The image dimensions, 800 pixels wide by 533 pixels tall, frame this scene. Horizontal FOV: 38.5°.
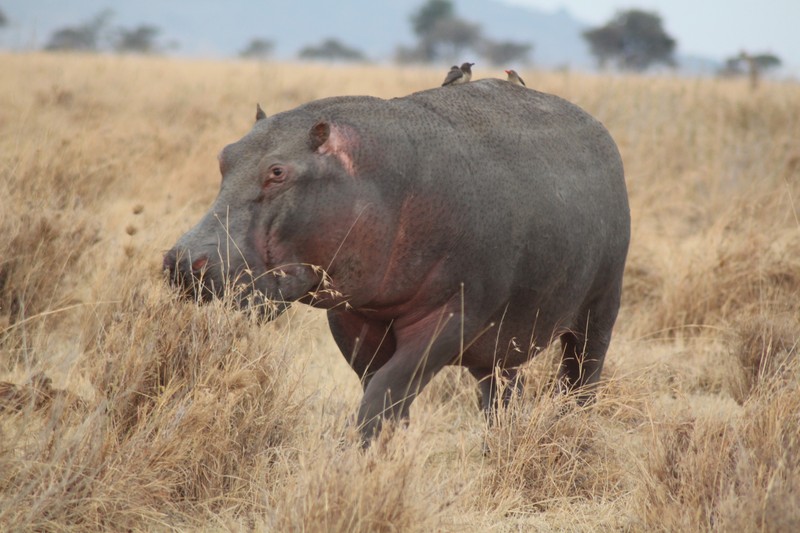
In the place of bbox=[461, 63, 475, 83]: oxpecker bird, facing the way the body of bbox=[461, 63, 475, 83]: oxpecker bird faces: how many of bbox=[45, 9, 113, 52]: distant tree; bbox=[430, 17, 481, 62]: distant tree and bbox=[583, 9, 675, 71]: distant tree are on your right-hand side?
0

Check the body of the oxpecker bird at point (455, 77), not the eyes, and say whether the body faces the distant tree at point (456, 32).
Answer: no

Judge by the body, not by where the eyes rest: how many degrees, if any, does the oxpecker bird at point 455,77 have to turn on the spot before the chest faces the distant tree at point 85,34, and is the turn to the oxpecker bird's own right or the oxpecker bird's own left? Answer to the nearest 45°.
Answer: approximately 90° to the oxpecker bird's own left

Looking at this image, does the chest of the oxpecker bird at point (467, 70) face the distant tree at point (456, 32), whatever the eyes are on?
no

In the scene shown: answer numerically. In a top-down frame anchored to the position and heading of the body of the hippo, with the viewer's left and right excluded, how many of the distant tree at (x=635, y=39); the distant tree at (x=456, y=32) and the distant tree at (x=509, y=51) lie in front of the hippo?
0

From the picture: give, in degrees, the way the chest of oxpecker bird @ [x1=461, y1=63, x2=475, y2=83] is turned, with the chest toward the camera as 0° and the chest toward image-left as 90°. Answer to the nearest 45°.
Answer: approximately 270°

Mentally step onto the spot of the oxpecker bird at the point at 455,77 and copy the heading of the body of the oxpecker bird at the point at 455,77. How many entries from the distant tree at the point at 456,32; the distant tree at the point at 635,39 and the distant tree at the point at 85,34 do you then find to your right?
0

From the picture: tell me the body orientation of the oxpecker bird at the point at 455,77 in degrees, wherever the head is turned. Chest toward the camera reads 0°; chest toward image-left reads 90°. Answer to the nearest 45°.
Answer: approximately 270°

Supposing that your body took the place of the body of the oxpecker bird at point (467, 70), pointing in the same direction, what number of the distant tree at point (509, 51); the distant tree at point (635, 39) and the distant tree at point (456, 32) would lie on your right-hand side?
0

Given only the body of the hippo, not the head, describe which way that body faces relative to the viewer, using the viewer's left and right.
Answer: facing the viewer and to the left of the viewer

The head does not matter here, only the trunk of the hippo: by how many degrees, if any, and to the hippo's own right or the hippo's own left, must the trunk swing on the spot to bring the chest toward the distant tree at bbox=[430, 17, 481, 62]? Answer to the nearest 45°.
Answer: approximately 135° to the hippo's own right

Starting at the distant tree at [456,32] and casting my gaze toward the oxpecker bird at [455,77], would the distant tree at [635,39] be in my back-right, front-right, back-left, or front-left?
front-left

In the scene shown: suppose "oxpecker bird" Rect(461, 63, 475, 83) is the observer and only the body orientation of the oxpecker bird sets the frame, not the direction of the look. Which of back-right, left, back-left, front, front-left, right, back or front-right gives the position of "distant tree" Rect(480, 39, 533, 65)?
left

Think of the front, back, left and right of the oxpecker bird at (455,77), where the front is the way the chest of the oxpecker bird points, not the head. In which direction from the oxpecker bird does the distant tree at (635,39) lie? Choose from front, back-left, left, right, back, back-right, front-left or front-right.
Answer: left
